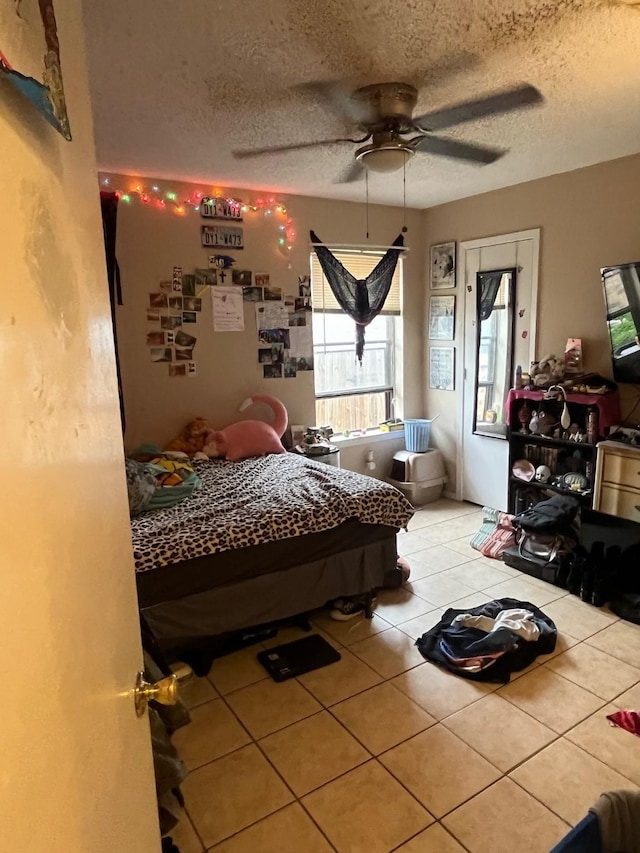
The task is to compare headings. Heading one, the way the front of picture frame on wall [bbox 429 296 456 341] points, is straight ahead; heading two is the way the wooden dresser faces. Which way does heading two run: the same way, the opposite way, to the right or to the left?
the same way

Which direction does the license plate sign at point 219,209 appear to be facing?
toward the camera

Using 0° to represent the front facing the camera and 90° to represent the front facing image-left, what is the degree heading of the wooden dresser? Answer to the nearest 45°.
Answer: approximately 45°

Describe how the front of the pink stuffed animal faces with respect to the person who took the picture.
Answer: facing to the left of the viewer

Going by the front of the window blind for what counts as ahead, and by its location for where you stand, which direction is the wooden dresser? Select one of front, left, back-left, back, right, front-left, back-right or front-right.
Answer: front-left

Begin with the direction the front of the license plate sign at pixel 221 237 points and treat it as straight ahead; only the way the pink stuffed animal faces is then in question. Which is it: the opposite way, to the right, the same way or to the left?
to the right

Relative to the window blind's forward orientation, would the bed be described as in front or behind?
in front

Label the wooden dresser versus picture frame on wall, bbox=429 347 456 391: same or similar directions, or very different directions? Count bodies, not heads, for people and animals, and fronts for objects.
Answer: same or similar directions

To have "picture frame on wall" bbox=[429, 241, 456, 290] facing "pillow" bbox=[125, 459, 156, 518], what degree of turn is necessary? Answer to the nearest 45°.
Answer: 0° — it already faces it

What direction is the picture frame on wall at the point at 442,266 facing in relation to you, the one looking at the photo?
facing the viewer and to the left of the viewer

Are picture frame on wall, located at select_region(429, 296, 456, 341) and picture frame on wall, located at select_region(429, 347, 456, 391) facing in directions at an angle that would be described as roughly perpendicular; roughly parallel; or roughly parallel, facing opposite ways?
roughly parallel

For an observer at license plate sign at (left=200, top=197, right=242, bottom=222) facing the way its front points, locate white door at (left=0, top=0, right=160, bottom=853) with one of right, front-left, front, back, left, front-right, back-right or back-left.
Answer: front

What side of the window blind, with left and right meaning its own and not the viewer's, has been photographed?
front

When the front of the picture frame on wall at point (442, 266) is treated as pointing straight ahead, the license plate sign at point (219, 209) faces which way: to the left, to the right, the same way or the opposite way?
to the left
